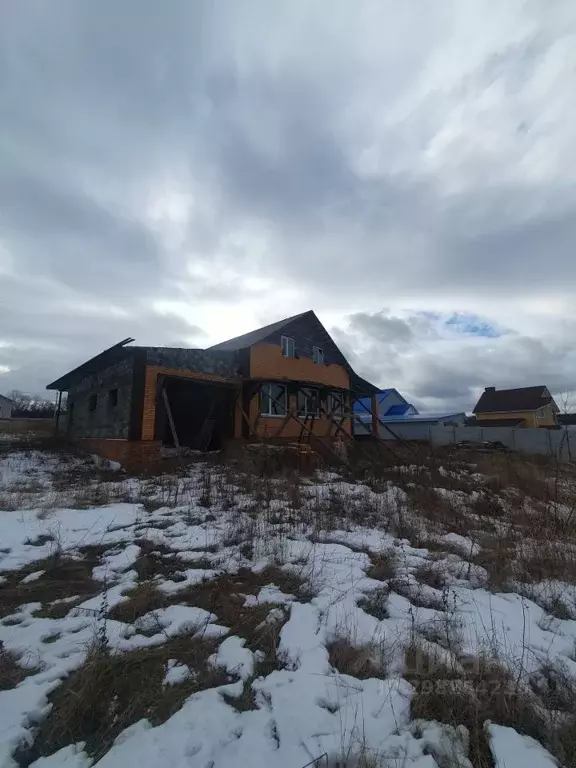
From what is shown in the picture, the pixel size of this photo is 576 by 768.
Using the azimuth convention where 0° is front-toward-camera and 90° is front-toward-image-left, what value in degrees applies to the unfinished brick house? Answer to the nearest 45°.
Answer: approximately 315°

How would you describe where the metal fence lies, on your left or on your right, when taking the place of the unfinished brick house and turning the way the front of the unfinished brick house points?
on your left
